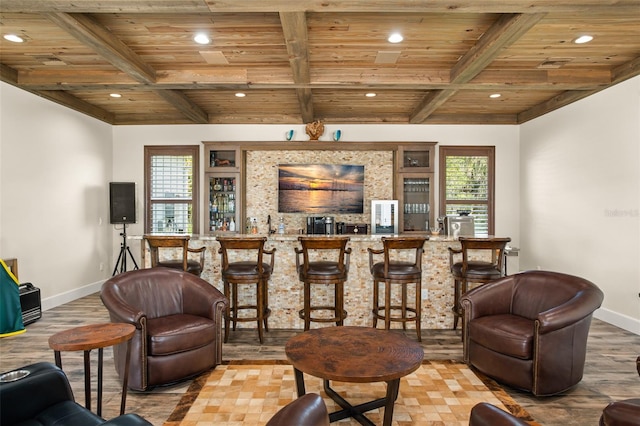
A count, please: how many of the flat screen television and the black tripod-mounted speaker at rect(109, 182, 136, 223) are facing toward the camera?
2

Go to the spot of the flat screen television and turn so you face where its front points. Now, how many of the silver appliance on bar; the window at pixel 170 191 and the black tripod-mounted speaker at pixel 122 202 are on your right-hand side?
2

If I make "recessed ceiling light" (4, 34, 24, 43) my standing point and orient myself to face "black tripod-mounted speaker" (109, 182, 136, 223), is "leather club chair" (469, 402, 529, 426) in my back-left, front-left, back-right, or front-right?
back-right

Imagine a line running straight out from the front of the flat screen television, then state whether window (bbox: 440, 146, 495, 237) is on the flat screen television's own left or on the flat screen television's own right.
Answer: on the flat screen television's own left

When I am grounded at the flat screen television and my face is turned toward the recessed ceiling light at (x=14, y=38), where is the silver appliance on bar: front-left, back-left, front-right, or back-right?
back-left

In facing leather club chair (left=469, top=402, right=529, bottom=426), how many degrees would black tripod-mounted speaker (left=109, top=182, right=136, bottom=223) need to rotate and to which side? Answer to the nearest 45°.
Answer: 0° — it already faces it

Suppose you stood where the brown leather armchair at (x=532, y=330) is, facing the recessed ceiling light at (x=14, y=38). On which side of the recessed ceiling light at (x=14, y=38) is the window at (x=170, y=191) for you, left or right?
right

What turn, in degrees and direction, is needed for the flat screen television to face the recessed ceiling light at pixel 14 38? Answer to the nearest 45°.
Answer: approximately 45° to its right

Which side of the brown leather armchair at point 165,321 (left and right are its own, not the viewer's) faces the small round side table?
right

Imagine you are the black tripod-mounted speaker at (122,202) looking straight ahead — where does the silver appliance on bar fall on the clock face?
The silver appliance on bar is roughly at 10 o'clock from the black tripod-mounted speaker.

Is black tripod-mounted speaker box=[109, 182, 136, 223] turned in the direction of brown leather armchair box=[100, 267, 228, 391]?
yes

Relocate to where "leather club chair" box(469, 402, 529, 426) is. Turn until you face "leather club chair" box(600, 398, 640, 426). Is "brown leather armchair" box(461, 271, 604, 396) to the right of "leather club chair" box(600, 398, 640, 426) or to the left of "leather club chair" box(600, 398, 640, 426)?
left

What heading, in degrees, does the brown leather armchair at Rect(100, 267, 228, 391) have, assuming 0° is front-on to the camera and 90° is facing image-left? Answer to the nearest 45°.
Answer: approximately 315°

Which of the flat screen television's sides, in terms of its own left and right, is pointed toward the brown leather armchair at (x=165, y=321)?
front

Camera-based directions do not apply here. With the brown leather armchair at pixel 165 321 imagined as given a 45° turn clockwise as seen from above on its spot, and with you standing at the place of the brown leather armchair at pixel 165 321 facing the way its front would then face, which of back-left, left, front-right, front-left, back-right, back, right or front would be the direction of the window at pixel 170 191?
back

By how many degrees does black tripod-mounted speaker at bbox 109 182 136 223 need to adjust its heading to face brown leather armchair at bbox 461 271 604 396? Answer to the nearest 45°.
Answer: approximately 45° to its left

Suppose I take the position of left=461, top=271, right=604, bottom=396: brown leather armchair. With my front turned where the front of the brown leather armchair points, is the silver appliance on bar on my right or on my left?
on my right
